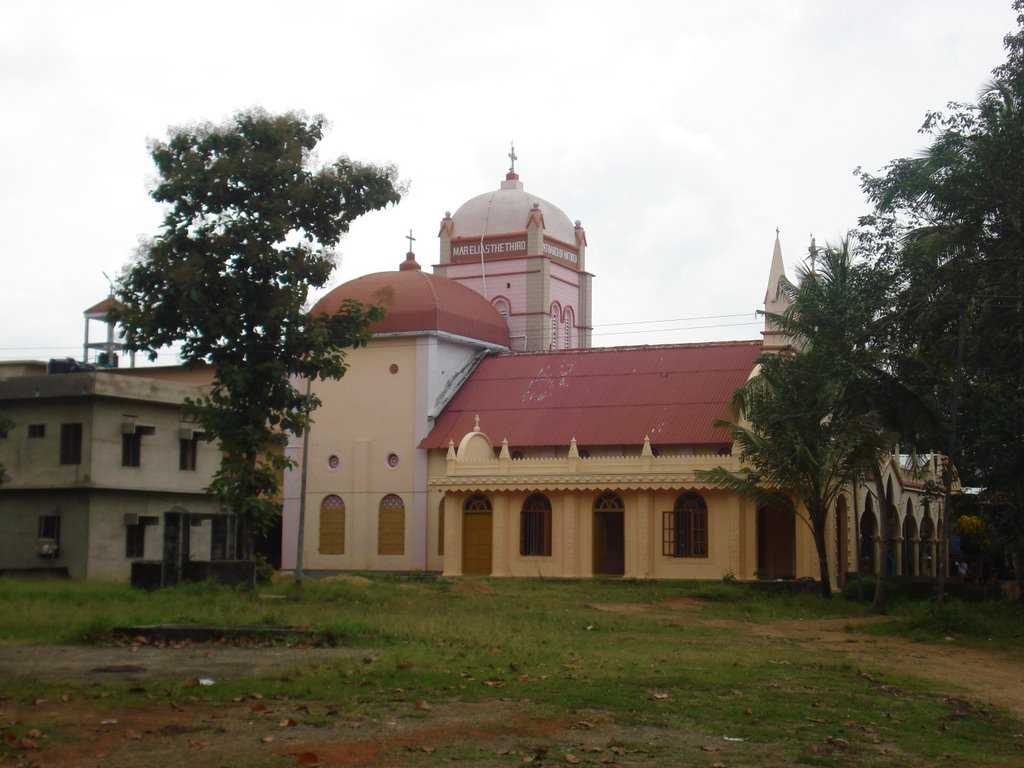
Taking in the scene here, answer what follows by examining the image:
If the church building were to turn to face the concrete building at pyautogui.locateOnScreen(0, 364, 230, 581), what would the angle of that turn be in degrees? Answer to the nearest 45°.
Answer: approximately 135° to its right

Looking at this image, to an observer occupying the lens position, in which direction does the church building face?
facing to the right of the viewer

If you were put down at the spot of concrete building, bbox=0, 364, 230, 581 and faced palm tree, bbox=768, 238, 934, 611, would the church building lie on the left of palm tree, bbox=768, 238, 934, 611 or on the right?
left

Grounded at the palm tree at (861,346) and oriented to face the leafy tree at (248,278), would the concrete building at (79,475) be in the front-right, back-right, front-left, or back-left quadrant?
front-right

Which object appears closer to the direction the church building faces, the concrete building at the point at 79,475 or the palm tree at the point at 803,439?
the palm tree

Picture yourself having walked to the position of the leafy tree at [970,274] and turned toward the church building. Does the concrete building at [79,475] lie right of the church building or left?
left

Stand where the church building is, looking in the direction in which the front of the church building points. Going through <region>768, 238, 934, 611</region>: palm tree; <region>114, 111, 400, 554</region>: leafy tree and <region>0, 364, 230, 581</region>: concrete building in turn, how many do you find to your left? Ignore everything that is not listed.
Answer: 0

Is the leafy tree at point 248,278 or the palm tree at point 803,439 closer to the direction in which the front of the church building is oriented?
the palm tree

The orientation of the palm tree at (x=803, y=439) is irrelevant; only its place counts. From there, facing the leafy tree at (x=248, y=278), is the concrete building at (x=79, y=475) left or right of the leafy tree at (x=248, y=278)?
right

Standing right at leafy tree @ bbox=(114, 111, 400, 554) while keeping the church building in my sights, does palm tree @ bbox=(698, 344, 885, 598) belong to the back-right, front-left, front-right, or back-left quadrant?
front-right

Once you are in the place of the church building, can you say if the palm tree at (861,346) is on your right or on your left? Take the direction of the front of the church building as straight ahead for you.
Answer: on your right

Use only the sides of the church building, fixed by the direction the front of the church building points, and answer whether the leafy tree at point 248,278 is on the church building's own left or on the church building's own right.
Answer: on the church building's own right

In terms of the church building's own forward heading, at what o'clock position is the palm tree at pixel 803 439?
The palm tree is roughly at 2 o'clock from the church building.

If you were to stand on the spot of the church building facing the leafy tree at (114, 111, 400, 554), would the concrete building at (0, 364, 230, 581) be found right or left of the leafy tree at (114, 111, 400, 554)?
right
